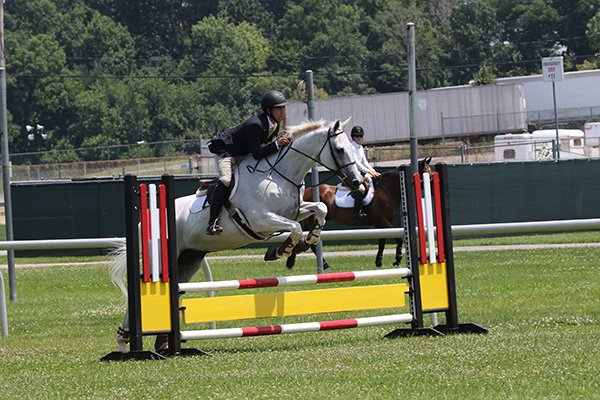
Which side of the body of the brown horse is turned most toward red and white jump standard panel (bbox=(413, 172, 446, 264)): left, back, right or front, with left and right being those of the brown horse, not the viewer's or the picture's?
right

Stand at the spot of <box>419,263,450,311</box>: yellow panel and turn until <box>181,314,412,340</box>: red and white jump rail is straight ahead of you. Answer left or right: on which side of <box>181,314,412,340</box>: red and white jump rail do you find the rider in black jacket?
right

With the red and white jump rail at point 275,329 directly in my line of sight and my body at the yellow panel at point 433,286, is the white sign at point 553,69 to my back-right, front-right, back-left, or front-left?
back-right

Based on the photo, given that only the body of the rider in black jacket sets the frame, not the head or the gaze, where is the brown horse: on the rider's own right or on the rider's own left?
on the rider's own left

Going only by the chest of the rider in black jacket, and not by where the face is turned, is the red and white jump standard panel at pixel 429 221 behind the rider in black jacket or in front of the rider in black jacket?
in front

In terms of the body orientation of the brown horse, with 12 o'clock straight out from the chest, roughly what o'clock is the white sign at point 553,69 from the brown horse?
The white sign is roughly at 10 o'clock from the brown horse.

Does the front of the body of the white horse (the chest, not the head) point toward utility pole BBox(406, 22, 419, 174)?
no

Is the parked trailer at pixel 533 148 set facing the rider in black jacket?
no

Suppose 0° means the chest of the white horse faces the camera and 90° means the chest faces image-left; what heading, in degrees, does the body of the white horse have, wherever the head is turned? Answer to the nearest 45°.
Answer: approximately 270°

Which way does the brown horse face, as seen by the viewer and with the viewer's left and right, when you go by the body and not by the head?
facing to the right of the viewer

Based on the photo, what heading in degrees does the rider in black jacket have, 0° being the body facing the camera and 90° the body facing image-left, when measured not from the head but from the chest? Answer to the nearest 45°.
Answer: approximately 270°

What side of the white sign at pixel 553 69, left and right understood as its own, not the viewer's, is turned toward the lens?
front

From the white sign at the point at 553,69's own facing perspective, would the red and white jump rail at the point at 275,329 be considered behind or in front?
in front

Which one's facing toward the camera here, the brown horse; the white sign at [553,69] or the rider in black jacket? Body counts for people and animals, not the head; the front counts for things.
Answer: the white sign

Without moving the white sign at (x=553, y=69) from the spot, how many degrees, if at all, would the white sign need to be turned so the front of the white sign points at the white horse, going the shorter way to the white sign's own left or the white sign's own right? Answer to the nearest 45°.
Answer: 0° — it already faces it
